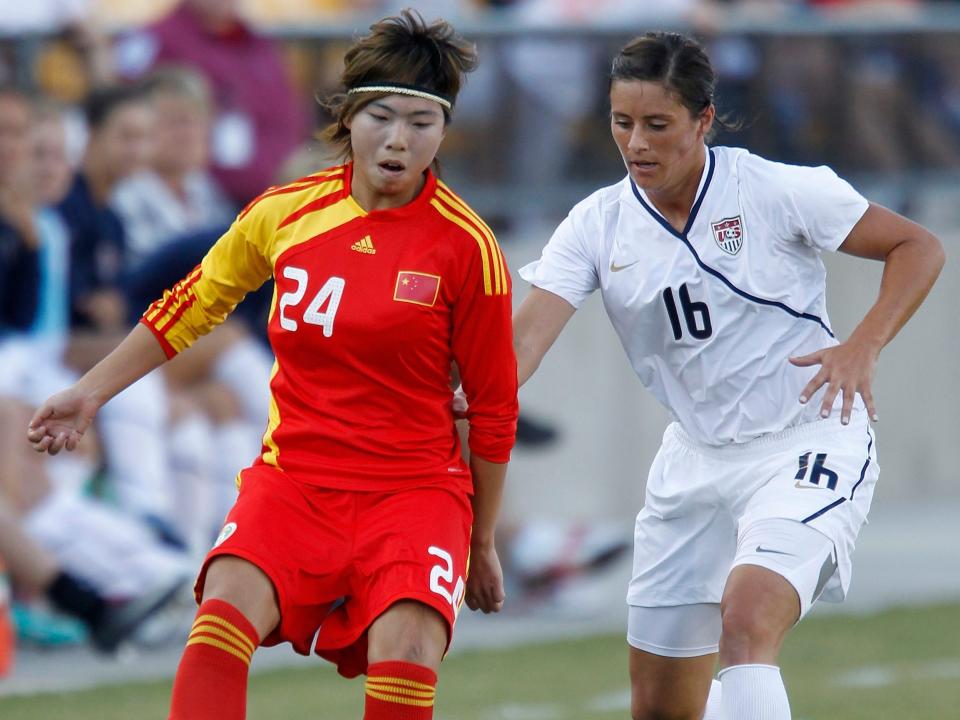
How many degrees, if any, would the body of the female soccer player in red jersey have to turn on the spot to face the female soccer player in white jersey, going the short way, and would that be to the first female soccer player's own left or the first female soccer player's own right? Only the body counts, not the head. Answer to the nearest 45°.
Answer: approximately 90° to the first female soccer player's own left

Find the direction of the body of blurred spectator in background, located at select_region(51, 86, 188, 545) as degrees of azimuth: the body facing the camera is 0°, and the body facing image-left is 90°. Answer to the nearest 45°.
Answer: approximately 315°

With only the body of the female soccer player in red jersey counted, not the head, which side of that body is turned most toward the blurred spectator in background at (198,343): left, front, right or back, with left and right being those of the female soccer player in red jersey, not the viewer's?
back

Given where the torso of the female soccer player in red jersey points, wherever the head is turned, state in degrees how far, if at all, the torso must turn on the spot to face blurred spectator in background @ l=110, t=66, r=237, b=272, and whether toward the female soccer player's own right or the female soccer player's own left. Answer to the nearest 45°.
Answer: approximately 180°
